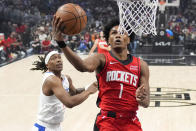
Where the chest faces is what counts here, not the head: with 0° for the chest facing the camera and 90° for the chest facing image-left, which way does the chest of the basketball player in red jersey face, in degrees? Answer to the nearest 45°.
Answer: approximately 0°
